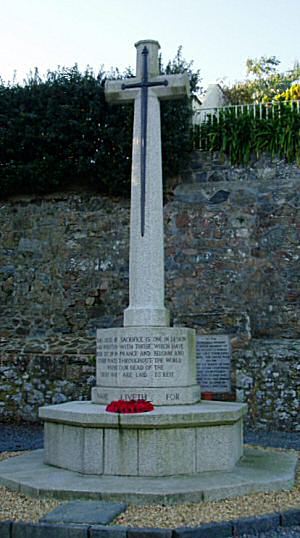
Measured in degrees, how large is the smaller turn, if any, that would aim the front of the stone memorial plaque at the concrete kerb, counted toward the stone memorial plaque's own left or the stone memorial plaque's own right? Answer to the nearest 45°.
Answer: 0° — it already faces it

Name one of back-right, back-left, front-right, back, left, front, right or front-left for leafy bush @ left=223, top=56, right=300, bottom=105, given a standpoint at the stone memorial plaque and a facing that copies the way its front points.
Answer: back

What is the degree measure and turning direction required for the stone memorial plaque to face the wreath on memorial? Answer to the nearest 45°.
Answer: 0° — it already faces it

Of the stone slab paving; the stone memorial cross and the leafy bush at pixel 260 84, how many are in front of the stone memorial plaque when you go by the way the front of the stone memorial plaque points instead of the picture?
2

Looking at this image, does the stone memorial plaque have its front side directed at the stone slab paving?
yes

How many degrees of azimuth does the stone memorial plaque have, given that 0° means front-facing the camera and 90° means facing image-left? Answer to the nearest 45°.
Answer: approximately 0°
